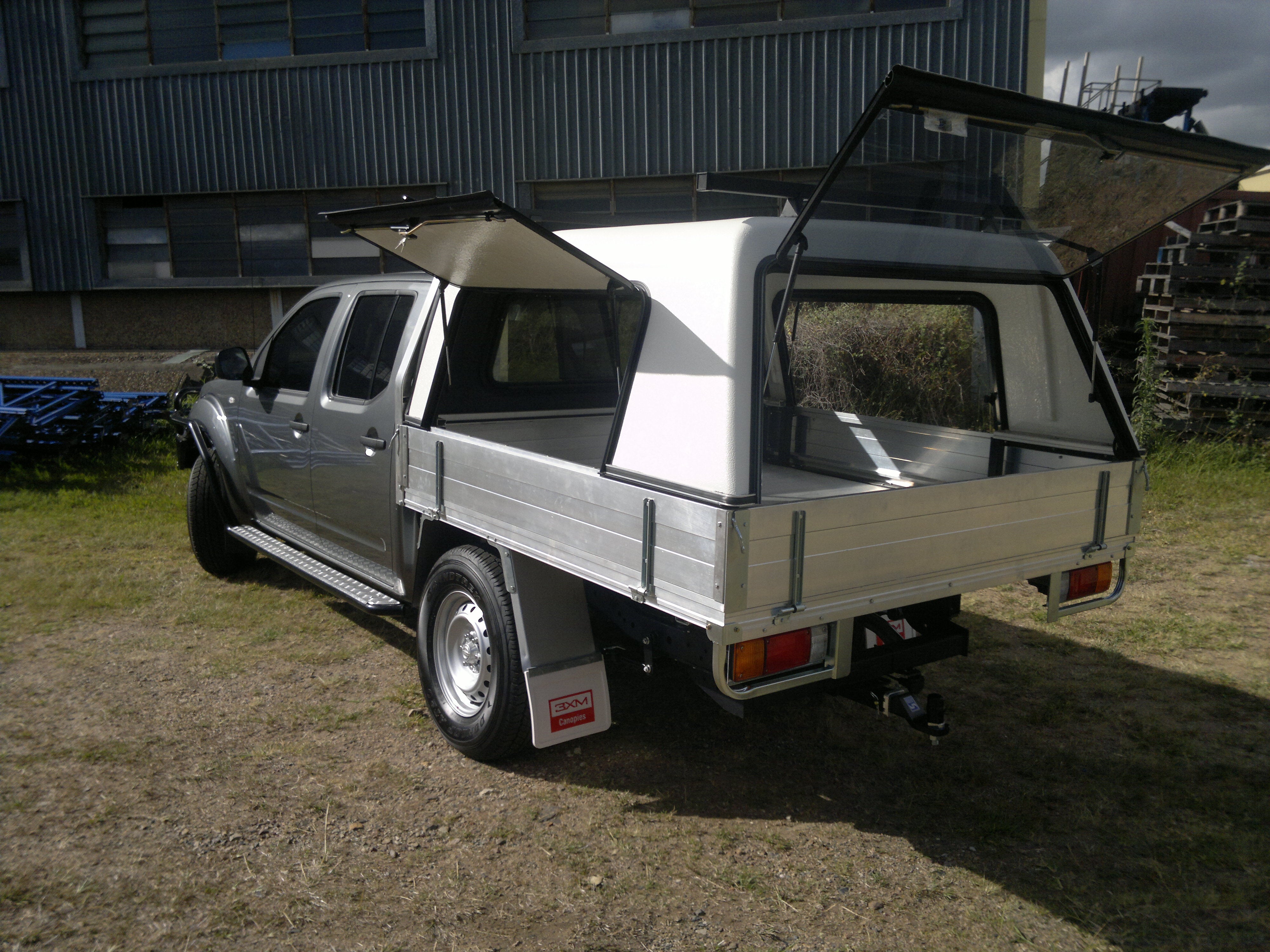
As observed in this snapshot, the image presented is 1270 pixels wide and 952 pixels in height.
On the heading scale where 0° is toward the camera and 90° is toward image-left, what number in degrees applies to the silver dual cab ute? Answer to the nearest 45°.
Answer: approximately 135°

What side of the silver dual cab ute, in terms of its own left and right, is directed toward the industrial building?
front
